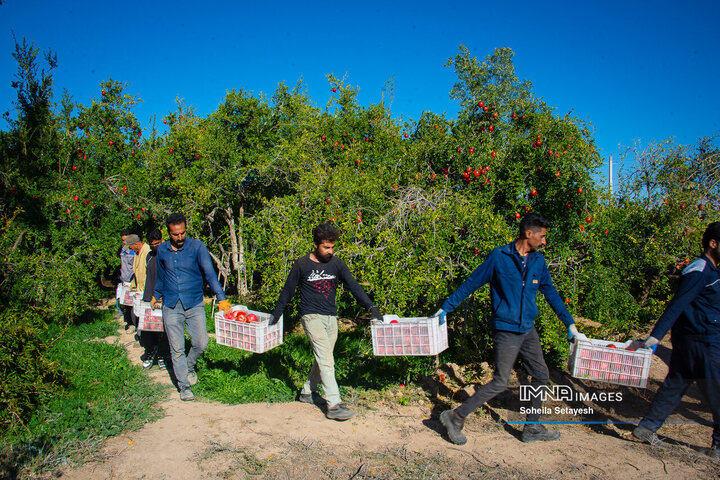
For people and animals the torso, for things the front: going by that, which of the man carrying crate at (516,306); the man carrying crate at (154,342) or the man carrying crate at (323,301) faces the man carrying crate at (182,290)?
the man carrying crate at (154,342)

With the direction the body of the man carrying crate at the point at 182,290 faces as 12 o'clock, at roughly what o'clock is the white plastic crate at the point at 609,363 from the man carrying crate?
The white plastic crate is roughly at 10 o'clock from the man carrying crate.

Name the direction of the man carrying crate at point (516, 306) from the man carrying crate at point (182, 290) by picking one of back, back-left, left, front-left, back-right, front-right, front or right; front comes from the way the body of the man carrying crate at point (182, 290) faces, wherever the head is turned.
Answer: front-left

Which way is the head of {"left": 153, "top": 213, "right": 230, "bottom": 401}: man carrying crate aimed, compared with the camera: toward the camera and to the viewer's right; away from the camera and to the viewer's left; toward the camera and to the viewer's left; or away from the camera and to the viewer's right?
toward the camera and to the viewer's right

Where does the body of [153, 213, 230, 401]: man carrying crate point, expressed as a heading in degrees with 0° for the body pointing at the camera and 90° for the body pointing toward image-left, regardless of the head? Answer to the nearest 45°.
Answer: approximately 0°

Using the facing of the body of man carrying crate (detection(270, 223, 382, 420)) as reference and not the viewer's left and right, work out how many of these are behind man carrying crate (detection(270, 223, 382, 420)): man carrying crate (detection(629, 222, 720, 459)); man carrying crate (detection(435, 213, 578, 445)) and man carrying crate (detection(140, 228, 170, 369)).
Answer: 1

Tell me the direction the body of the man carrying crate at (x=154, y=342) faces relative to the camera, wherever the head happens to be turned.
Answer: toward the camera

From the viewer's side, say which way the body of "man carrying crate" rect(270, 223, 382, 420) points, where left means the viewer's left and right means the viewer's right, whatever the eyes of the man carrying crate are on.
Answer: facing the viewer and to the right of the viewer
